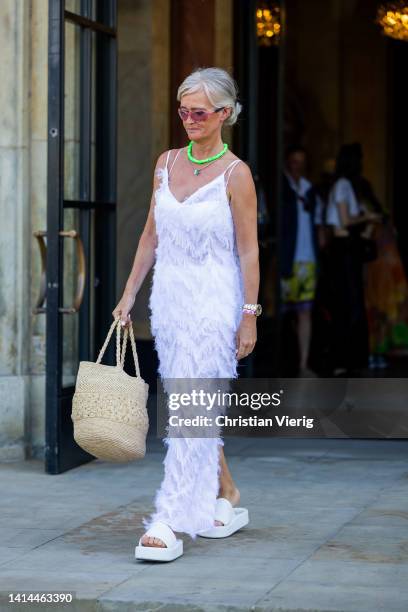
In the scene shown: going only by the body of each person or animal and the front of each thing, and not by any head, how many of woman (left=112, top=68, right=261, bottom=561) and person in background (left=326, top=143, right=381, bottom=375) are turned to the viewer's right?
1

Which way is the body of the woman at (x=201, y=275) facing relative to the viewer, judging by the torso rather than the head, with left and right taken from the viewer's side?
facing the viewer and to the left of the viewer

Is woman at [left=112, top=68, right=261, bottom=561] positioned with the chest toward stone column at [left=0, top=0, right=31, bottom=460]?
no

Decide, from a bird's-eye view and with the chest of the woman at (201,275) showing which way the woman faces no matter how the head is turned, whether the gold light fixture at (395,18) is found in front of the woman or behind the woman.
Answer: behind

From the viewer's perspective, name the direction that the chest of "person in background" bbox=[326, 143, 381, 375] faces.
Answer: to the viewer's right

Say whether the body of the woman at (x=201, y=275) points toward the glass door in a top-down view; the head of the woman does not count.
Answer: no

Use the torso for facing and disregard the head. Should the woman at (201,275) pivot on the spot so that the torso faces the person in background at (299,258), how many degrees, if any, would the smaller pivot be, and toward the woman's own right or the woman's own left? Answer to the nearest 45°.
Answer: approximately 135° to the woman's own right
